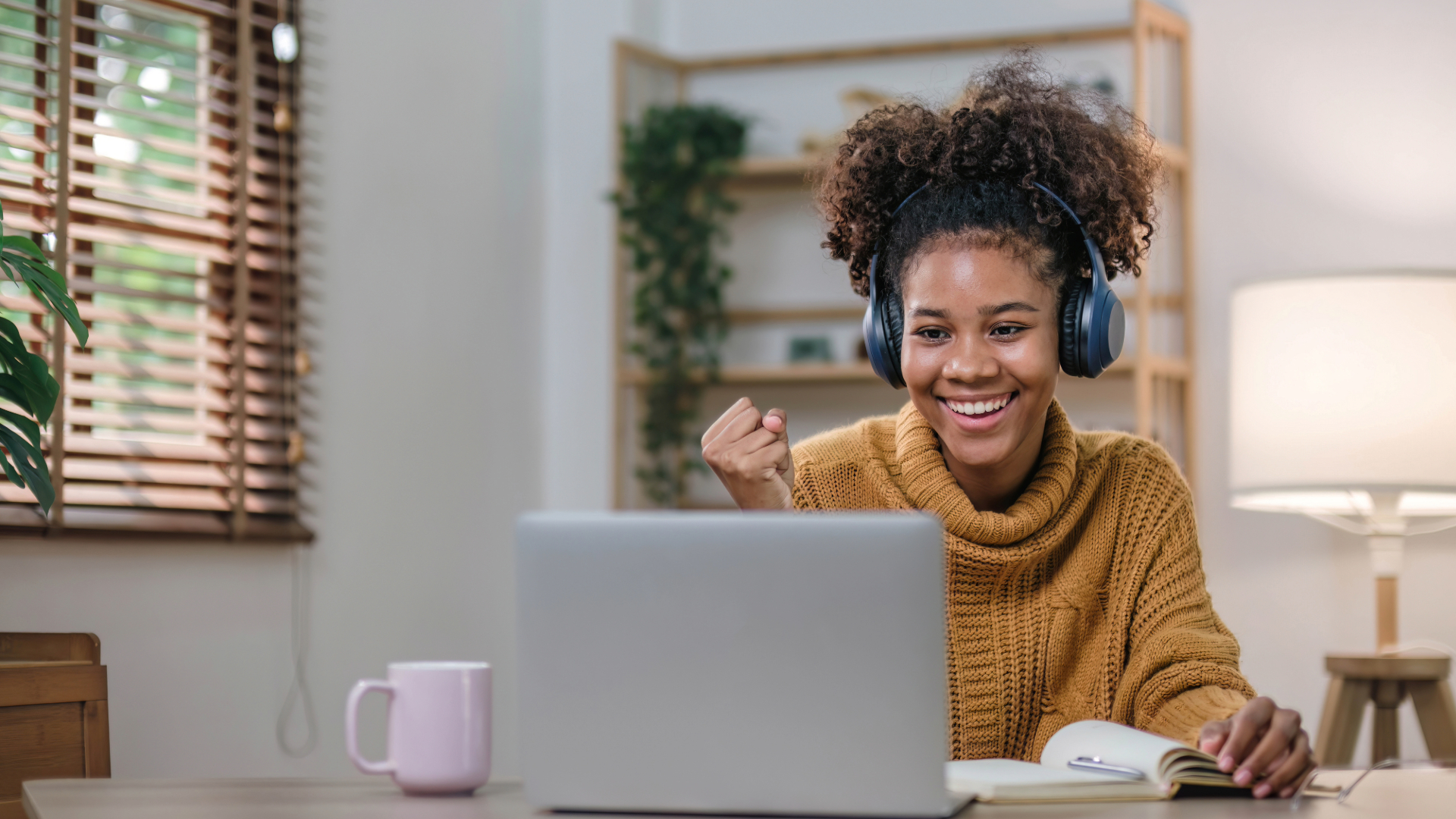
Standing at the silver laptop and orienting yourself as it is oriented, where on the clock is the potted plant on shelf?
The potted plant on shelf is roughly at 12 o'clock from the silver laptop.

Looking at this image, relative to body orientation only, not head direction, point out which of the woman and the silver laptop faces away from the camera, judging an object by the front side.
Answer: the silver laptop

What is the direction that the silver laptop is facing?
away from the camera

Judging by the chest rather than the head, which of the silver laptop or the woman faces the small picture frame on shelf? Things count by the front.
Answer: the silver laptop

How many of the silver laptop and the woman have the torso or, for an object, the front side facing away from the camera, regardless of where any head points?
1

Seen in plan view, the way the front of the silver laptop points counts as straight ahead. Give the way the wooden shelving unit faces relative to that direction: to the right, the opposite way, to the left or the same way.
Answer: the opposite way
